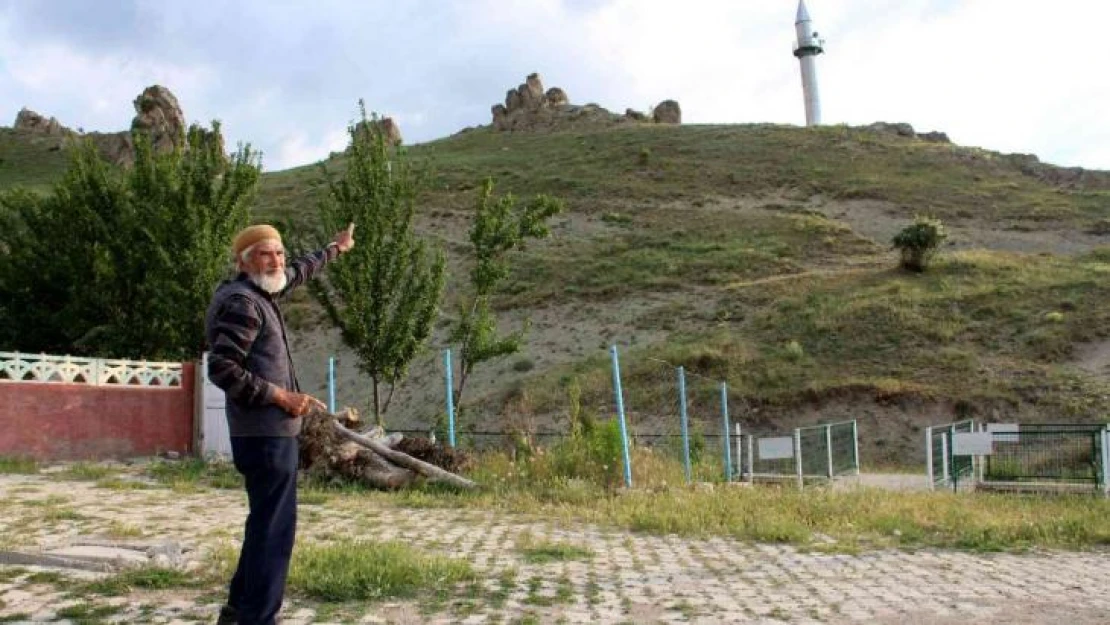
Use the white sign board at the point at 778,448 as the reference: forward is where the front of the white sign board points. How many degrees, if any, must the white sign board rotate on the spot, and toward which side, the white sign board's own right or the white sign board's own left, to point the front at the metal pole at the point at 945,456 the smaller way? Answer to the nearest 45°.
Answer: approximately 135° to the white sign board's own left

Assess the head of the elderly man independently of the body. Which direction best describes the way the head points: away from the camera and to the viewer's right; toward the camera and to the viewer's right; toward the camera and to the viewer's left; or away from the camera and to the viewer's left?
toward the camera and to the viewer's right

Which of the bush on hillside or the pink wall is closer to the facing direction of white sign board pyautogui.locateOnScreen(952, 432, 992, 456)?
the pink wall

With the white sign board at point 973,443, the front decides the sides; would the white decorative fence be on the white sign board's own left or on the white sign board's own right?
on the white sign board's own right

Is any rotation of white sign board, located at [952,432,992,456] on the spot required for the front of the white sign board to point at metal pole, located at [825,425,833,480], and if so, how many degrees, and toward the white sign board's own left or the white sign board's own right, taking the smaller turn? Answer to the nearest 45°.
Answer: approximately 135° to the white sign board's own right

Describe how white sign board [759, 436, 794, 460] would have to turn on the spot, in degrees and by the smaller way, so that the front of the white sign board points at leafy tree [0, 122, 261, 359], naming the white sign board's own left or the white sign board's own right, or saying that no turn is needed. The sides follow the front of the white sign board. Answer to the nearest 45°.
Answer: approximately 90° to the white sign board's own right

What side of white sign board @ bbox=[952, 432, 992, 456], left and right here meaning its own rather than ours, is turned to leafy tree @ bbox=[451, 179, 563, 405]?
right

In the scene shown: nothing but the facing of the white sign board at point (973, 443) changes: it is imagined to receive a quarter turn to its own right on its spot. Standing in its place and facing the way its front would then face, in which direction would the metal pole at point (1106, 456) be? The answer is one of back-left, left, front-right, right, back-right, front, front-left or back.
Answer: back

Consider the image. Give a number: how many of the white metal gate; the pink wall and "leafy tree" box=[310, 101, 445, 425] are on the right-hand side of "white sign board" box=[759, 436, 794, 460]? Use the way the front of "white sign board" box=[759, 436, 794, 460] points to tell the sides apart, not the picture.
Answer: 3

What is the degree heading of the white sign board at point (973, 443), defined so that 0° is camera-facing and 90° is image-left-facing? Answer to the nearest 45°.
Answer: approximately 0°

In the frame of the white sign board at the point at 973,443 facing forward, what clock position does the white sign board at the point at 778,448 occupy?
the white sign board at the point at 778,448 is roughly at 3 o'clock from the white sign board at the point at 973,443.

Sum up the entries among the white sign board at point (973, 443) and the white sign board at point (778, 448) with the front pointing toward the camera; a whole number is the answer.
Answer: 2

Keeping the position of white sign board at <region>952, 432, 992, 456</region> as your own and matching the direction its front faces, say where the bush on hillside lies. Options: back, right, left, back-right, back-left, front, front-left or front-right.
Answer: back

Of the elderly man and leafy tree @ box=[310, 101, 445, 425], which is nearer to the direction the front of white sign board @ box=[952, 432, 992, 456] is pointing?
the elderly man
